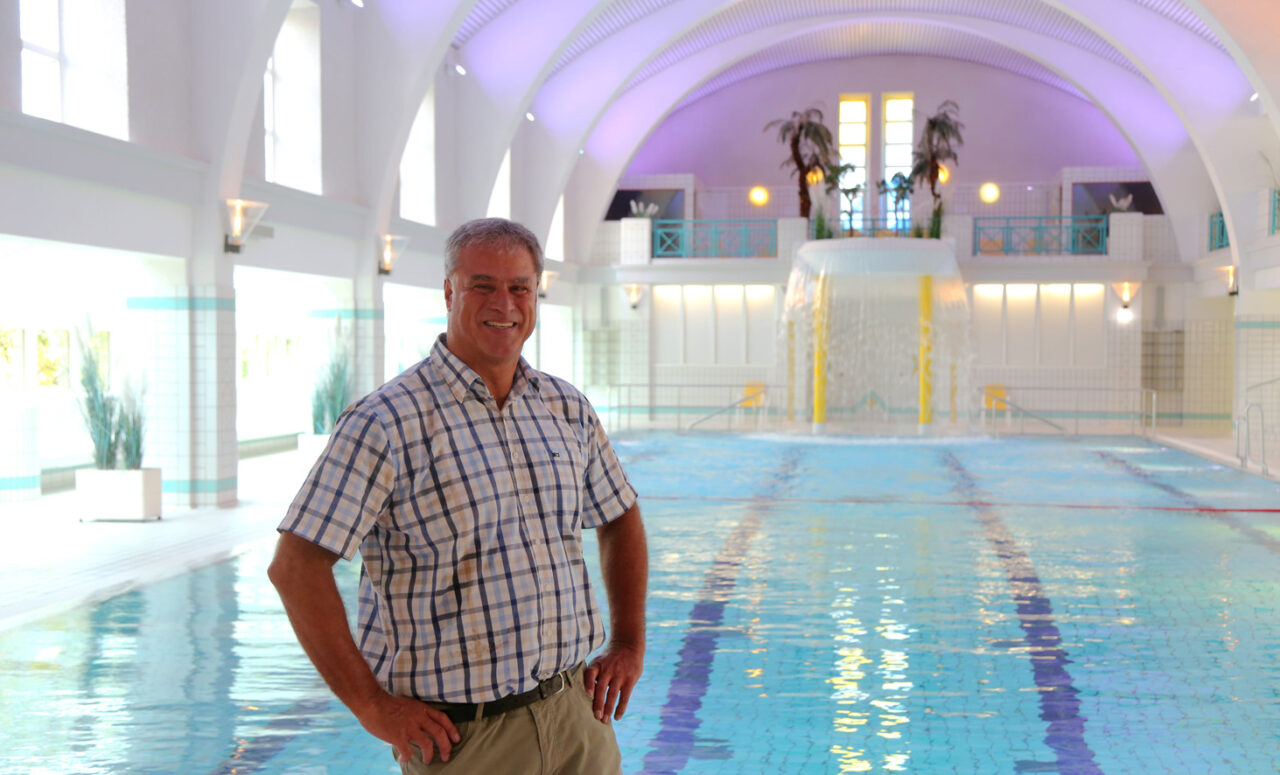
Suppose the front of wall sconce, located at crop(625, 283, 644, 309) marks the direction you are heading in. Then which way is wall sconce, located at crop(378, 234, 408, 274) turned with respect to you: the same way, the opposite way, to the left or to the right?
to the left

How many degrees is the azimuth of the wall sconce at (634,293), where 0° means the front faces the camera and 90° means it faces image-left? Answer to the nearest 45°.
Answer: approximately 0°

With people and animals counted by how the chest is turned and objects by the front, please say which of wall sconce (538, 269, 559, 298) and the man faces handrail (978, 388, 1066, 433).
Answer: the wall sconce

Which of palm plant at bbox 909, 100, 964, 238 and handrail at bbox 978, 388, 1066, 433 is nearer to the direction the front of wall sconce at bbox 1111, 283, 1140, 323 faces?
the handrail

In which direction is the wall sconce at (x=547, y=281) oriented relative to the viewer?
to the viewer's right

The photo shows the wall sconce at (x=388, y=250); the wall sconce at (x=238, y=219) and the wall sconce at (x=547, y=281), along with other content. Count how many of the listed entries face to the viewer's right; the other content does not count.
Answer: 3

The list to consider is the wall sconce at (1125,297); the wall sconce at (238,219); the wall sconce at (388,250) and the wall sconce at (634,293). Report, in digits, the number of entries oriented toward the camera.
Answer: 2

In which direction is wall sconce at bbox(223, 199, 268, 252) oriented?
to the viewer's right

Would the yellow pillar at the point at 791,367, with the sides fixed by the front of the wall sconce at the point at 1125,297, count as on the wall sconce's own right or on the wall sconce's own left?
on the wall sconce's own right

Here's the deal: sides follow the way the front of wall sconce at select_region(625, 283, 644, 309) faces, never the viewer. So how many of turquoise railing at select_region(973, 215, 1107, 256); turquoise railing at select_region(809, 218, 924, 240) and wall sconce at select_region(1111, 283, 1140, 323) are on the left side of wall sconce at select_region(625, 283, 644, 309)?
3

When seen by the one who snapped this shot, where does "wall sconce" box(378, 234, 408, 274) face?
facing to the right of the viewer

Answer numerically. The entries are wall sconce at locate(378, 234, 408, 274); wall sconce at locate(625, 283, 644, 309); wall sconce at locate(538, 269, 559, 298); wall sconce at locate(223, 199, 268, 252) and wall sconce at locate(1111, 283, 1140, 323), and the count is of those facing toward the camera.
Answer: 2

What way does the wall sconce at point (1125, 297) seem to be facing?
toward the camera
